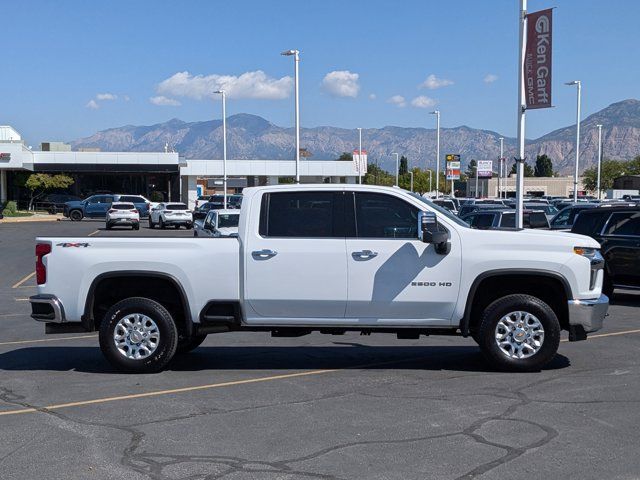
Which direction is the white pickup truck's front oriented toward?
to the viewer's right

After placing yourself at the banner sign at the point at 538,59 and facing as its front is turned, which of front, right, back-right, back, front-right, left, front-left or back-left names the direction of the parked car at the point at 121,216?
back-right

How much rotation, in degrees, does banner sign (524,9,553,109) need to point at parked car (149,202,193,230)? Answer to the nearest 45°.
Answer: approximately 135° to its right

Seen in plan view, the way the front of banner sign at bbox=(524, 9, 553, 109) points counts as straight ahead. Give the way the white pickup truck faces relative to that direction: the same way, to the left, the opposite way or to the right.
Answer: to the left

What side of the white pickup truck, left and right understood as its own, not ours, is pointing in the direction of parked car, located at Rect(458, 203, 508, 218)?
left

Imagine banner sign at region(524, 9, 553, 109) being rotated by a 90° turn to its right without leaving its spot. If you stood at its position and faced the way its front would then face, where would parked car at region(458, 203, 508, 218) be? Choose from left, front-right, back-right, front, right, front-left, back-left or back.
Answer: right

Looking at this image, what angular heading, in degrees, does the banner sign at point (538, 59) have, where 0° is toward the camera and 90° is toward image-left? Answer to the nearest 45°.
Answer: approximately 0°

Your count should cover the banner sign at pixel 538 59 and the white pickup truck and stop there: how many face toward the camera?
1

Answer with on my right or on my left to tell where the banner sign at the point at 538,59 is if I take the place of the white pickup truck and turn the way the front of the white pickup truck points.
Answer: on my left
